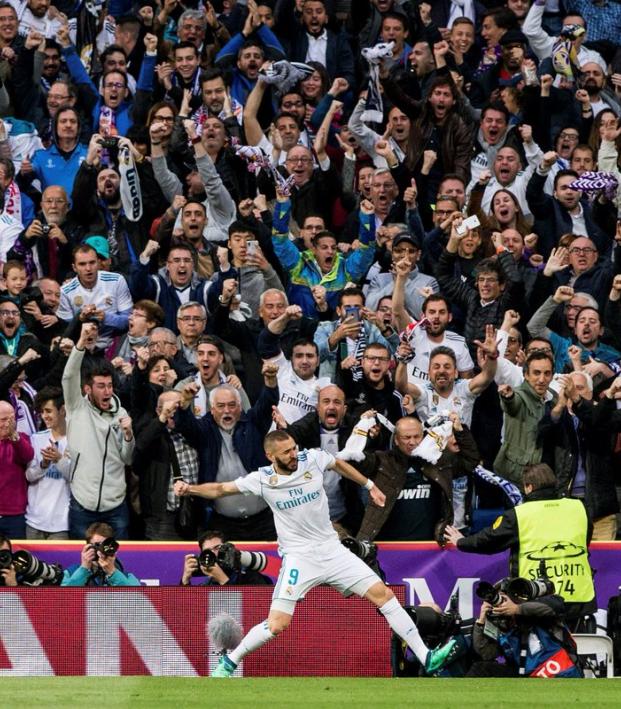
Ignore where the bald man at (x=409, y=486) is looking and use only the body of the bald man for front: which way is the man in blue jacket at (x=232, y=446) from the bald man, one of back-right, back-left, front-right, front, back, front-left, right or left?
right

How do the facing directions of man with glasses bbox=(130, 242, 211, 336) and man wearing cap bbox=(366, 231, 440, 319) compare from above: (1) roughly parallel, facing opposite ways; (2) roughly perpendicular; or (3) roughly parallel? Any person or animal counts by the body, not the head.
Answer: roughly parallel

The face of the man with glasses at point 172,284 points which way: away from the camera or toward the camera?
toward the camera

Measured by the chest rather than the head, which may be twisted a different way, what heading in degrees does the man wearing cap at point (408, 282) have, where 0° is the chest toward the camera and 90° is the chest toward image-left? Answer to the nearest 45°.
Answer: approximately 0°

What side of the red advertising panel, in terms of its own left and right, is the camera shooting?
front

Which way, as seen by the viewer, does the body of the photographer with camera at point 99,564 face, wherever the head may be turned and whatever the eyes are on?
toward the camera

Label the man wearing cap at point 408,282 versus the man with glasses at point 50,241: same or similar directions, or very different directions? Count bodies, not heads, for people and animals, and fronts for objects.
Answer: same or similar directions

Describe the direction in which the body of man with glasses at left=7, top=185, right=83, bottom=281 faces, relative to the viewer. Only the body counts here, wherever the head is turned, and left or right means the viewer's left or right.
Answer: facing the viewer

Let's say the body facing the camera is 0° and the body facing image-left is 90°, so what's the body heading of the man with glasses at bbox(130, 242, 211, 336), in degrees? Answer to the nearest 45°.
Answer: approximately 0°

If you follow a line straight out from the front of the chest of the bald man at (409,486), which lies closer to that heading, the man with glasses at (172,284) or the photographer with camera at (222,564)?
the photographer with camera

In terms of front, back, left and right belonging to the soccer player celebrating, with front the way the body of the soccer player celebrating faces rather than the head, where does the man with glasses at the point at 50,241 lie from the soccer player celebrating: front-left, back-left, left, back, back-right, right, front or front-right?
back-right
